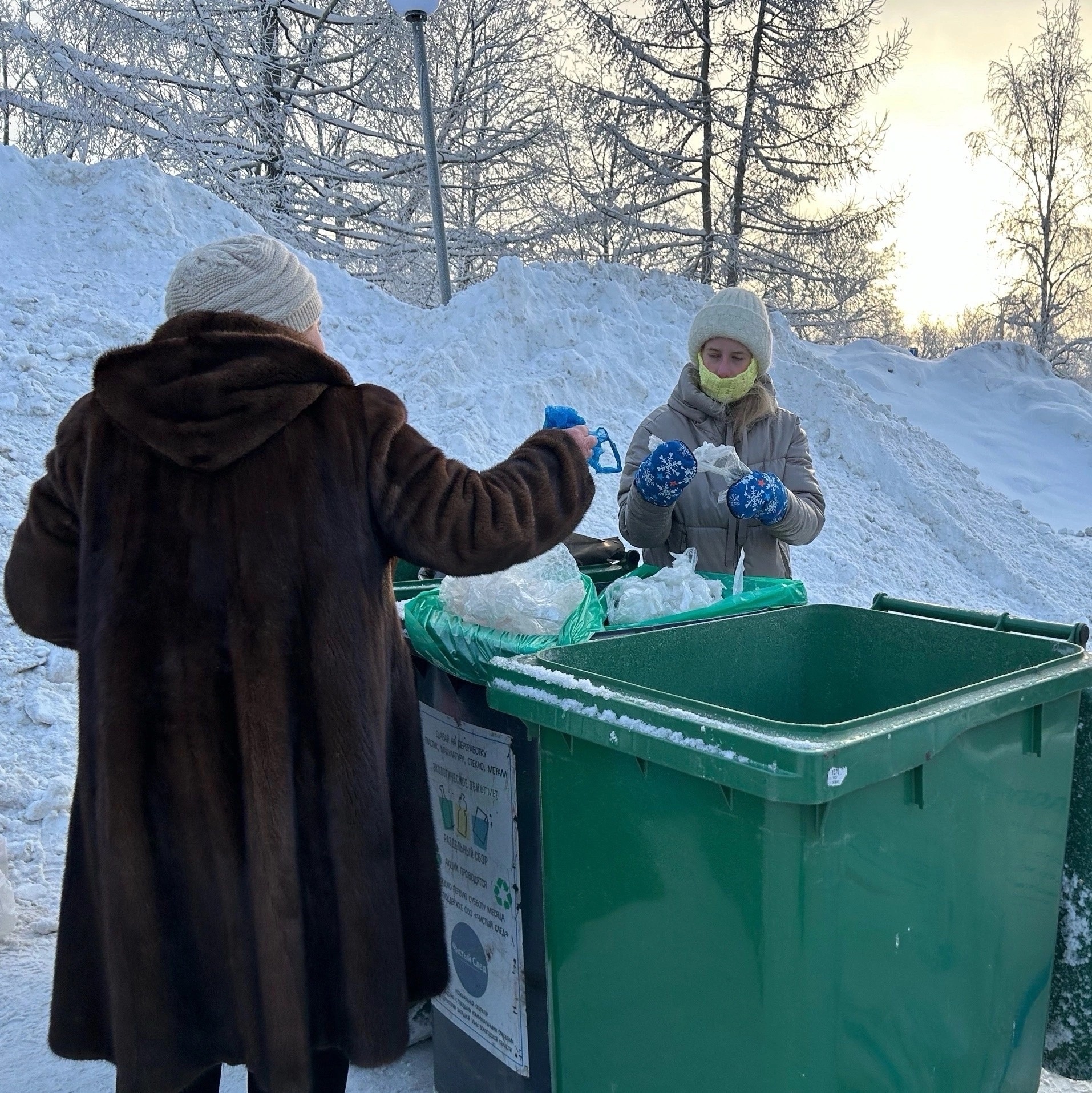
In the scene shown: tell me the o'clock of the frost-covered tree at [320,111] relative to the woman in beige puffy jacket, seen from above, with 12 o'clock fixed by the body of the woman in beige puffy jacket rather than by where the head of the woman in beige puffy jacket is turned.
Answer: The frost-covered tree is roughly at 5 o'clock from the woman in beige puffy jacket.

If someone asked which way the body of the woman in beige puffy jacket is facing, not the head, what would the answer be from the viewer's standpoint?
toward the camera

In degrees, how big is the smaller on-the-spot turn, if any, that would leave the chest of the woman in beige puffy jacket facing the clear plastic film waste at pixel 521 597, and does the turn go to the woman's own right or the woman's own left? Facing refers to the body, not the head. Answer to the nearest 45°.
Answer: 0° — they already face it

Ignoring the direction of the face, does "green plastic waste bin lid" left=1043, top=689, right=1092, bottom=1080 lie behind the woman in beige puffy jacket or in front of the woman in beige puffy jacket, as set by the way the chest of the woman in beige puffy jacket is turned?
in front

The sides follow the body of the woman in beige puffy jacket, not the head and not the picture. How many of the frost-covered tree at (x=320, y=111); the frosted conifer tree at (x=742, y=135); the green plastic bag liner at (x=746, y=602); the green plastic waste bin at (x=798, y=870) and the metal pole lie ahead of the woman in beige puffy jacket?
2

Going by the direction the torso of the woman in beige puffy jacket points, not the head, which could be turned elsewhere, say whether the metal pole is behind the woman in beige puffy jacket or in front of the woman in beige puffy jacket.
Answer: behind

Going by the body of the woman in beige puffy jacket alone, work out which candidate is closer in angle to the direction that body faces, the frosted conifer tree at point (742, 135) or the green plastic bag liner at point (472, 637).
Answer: the green plastic bag liner

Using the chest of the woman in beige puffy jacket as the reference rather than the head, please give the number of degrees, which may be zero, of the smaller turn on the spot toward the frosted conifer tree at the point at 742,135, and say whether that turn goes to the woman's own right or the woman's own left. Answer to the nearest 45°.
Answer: approximately 180°

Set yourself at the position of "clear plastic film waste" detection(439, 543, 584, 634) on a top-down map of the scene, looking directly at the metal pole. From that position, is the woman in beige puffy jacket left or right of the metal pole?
right

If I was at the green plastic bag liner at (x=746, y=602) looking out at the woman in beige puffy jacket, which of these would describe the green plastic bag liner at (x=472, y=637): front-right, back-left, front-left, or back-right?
back-left

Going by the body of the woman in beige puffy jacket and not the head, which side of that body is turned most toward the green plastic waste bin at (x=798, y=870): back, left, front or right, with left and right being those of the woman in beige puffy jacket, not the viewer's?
front

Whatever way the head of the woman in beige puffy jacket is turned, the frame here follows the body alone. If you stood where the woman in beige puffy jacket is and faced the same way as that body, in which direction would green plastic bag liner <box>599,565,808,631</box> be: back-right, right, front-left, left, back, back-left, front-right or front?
front

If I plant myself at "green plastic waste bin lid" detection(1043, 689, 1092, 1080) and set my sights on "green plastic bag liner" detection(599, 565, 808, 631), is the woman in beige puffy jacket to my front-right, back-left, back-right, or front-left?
front-right

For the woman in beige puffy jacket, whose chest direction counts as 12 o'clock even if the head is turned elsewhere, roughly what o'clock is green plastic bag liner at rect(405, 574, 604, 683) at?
The green plastic bag liner is roughly at 1 o'clock from the woman in beige puffy jacket.

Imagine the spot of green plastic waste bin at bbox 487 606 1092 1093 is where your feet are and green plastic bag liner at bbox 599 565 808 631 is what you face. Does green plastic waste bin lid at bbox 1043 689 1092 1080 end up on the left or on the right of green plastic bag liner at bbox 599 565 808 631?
right
